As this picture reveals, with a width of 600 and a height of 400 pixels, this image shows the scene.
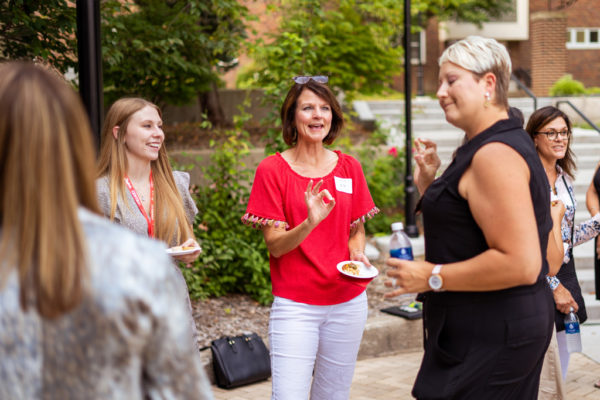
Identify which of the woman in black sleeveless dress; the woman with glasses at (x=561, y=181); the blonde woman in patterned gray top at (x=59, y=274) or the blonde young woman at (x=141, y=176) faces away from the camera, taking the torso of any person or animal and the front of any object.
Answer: the blonde woman in patterned gray top at (x=59, y=274)

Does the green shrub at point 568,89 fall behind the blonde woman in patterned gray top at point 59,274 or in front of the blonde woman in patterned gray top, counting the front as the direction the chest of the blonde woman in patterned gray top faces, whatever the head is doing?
in front

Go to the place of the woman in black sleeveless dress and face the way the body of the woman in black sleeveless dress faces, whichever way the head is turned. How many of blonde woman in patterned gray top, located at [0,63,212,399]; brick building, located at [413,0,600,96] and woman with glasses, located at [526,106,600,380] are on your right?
2

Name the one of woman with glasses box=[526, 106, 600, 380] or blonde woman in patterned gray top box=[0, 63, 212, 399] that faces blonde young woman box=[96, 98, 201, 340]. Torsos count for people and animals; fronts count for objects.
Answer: blonde woman in patterned gray top box=[0, 63, 212, 399]

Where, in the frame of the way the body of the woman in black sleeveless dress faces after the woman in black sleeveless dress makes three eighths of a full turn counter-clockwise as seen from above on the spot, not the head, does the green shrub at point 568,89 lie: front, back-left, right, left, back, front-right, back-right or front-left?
back-left

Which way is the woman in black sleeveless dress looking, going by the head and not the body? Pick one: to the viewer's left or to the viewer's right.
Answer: to the viewer's left

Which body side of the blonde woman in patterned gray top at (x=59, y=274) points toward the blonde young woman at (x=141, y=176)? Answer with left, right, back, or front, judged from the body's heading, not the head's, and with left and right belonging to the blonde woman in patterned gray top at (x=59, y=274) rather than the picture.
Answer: front

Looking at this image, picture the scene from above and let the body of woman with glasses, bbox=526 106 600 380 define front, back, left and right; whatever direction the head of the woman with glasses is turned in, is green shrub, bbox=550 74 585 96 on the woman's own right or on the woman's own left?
on the woman's own left

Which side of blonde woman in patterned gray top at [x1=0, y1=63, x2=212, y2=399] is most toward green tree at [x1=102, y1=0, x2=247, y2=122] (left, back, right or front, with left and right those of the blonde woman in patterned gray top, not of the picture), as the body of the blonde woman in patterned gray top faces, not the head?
front

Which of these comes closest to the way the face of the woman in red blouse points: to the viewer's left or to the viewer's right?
to the viewer's right

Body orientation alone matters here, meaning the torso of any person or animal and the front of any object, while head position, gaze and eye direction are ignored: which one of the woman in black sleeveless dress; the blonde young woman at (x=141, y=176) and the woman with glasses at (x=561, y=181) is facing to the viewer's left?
the woman in black sleeveless dress

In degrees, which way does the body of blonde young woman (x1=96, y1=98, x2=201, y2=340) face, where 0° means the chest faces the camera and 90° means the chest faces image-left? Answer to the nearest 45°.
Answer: approximately 315°

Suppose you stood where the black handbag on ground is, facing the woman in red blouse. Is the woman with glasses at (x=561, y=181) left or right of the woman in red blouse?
left

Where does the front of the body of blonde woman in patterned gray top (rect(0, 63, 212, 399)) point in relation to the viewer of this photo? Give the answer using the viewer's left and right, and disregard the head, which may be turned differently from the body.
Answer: facing away from the viewer

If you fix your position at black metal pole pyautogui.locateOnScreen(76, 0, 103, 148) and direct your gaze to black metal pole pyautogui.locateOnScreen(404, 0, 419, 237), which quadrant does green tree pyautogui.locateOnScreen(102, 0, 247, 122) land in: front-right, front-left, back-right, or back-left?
front-left

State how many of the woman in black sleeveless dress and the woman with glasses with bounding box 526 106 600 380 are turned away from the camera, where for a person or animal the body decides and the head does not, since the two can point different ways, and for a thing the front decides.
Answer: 0

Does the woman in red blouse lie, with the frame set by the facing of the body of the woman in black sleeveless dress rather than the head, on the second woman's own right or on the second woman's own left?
on the second woman's own right
